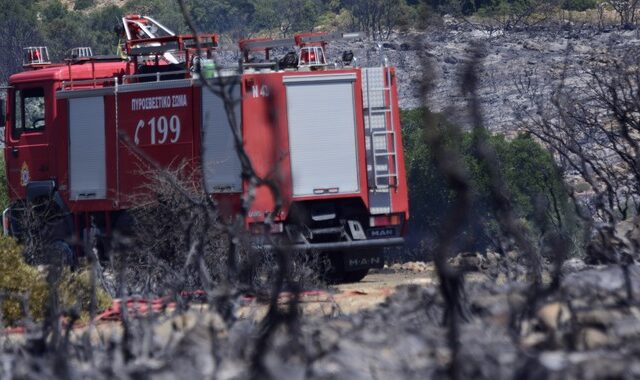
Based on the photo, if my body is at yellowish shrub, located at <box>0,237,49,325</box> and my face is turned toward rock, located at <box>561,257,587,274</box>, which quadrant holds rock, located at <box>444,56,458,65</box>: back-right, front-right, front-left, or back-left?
front-left

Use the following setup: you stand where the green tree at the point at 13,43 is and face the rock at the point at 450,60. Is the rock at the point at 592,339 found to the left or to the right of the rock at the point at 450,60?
right

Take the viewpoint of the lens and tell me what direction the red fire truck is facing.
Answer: facing away from the viewer and to the left of the viewer

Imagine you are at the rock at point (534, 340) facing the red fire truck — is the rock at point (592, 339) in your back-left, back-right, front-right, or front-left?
back-right

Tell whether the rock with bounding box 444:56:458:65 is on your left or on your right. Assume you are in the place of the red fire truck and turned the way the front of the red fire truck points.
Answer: on your right

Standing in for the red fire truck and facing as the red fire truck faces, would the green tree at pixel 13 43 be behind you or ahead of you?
ahead

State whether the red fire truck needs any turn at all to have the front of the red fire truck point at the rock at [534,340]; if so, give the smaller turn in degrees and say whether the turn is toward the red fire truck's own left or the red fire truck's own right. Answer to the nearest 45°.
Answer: approximately 135° to the red fire truck's own left

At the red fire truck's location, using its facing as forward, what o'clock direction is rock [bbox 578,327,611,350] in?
The rock is roughly at 7 o'clock from the red fire truck.

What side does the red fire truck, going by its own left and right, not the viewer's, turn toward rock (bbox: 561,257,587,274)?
back

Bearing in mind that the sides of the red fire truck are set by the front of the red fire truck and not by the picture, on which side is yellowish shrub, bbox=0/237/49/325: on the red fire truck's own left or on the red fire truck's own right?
on the red fire truck's own left
